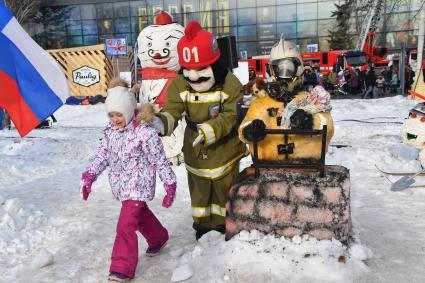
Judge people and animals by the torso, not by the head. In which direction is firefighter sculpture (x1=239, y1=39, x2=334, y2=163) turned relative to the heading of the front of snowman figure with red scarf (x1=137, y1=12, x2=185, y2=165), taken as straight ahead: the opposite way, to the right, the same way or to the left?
the same way

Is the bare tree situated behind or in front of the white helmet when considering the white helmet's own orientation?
behind

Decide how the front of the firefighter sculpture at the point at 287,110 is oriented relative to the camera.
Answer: toward the camera

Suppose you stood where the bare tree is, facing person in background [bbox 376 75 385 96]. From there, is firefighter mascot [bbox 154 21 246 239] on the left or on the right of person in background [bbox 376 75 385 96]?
right

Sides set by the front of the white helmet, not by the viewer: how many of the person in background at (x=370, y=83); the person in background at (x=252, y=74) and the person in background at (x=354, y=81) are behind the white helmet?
3

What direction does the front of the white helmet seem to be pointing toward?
toward the camera

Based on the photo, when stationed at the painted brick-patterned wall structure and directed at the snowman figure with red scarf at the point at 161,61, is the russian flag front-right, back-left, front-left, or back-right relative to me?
front-left

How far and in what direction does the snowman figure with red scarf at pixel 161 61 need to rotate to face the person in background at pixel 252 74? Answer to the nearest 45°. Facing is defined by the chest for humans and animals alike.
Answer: approximately 180°

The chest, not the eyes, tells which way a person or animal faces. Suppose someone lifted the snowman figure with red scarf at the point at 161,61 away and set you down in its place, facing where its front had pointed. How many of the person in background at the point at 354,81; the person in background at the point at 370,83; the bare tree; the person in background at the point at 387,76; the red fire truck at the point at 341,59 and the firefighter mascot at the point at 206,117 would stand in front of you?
1

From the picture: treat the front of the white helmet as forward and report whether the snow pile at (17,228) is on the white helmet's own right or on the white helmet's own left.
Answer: on the white helmet's own right

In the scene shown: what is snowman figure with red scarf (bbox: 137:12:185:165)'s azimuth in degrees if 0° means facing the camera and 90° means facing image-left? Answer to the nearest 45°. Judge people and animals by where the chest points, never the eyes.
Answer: approximately 0°
